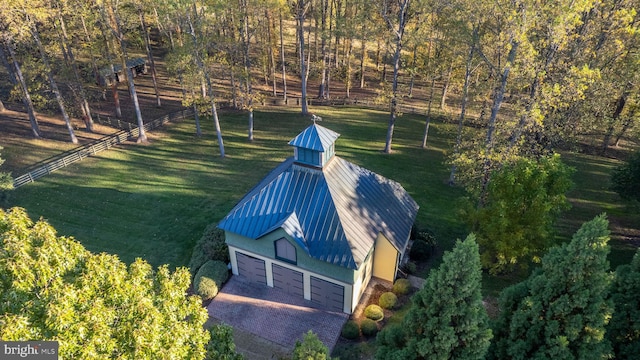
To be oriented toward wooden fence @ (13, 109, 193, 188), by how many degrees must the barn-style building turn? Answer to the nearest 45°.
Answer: approximately 90° to its right

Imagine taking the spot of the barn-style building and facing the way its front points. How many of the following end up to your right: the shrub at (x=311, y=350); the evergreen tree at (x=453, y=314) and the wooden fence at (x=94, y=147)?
1

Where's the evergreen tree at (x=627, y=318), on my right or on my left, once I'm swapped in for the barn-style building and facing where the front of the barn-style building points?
on my left

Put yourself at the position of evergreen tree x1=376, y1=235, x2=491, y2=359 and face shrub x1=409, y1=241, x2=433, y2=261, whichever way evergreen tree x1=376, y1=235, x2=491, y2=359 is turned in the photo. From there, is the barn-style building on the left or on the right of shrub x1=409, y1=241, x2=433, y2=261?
left

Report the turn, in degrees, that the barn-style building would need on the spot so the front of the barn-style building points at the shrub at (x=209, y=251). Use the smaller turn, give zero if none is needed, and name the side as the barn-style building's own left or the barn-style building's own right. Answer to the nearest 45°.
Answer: approximately 45° to the barn-style building's own right

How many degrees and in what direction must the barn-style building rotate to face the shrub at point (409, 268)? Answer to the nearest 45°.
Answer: approximately 135° to its left

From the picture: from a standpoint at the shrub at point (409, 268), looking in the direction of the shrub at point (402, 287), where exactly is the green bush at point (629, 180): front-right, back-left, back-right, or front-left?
back-left

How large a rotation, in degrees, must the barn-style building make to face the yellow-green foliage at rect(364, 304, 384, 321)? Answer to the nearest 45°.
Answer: approximately 90° to its left

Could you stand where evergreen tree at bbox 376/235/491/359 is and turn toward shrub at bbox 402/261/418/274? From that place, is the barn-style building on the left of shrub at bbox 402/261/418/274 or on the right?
left

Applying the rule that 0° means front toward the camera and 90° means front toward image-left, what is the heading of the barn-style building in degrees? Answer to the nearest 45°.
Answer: approximately 45°

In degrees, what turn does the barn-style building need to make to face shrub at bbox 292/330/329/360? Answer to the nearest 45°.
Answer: approximately 45° to its left

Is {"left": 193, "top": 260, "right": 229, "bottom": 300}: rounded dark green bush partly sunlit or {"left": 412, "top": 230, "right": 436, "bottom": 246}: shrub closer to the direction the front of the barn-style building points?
the rounded dark green bush partly sunlit
